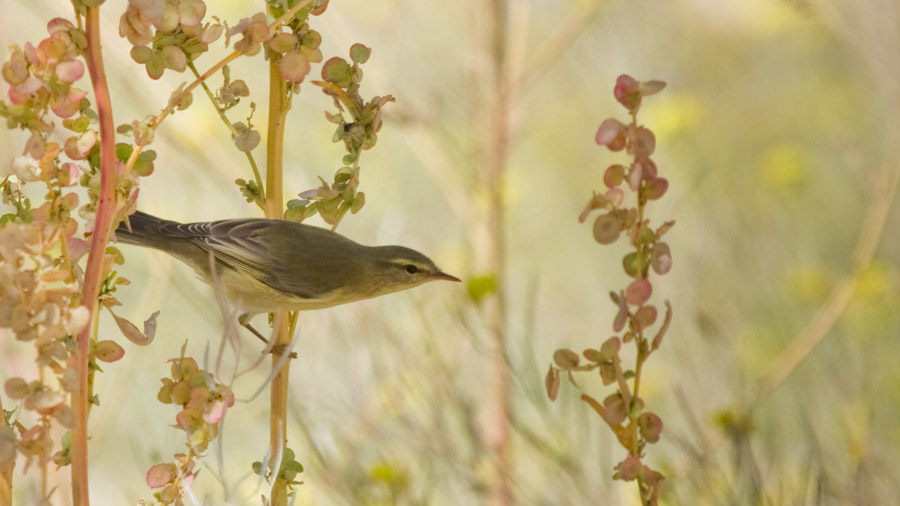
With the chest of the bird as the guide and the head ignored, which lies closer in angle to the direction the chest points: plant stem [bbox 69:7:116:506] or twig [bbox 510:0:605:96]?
the twig

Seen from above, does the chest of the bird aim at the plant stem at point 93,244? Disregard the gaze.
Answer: no

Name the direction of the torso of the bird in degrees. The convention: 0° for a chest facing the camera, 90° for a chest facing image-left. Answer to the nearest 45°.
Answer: approximately 270°

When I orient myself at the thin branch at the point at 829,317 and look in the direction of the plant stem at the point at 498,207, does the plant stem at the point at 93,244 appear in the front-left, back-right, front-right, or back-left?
front-left

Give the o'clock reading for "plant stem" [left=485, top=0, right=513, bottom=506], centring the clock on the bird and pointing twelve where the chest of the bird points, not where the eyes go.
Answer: The plant stem is roughly at 12 o'clock from the bird.

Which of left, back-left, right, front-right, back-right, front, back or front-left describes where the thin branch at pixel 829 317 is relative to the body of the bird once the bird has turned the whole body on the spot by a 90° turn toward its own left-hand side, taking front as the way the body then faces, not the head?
right
